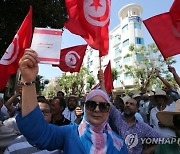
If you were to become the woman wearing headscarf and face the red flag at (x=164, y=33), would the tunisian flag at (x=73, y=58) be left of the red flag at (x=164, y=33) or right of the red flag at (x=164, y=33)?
left

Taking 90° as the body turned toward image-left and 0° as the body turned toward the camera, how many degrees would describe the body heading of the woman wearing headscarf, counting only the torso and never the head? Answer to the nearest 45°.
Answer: approximately 0°

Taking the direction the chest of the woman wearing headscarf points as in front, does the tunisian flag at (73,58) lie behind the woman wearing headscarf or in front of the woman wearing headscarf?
behind

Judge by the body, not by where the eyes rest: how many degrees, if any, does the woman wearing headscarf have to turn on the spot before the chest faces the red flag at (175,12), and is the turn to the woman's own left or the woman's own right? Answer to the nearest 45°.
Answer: approximately 135° to the woman's own left
